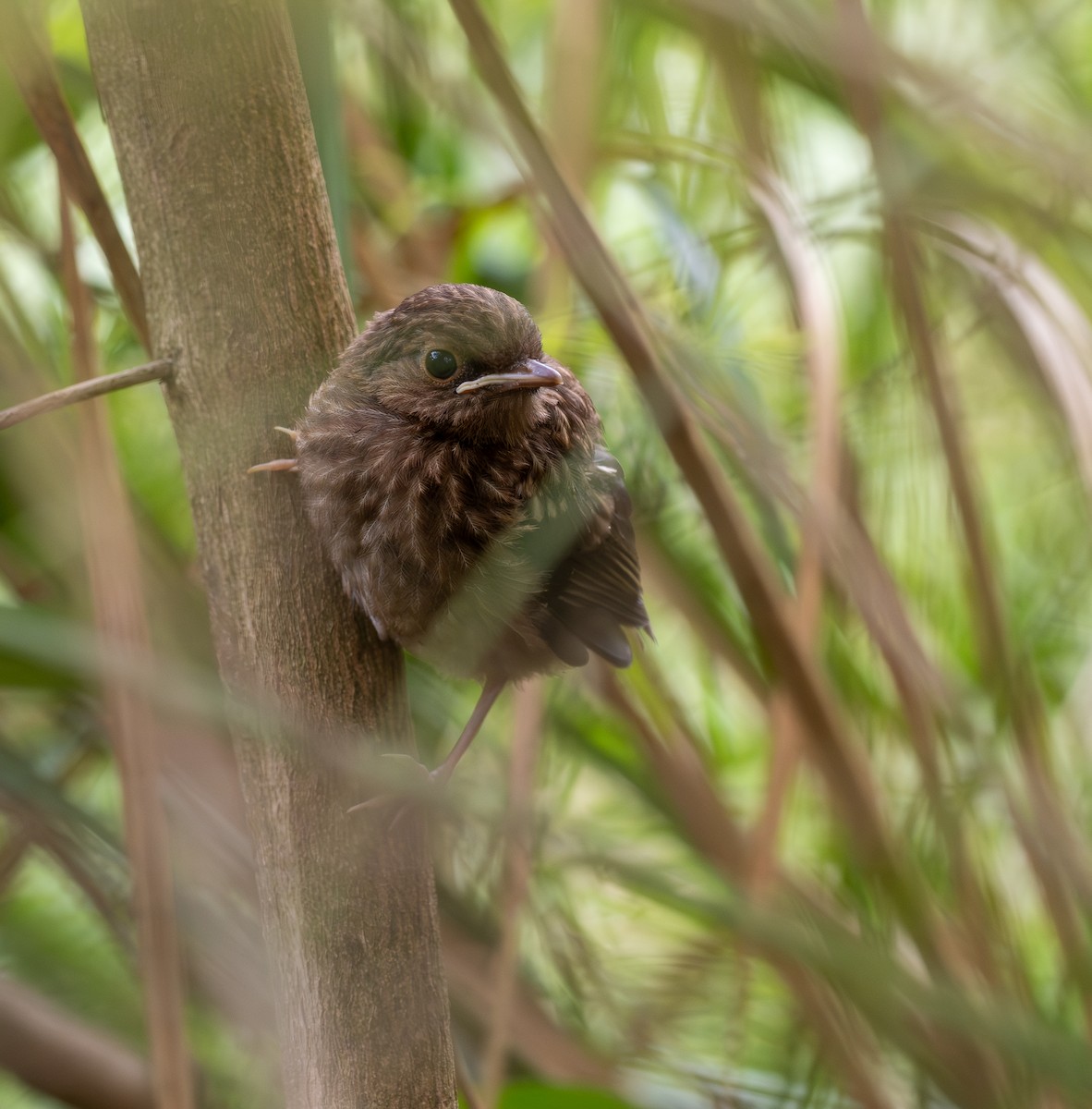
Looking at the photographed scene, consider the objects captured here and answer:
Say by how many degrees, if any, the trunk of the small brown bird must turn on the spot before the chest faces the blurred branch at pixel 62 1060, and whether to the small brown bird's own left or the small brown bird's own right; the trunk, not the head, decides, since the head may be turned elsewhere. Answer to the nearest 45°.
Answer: approximately 45° to the small brown bird's own right

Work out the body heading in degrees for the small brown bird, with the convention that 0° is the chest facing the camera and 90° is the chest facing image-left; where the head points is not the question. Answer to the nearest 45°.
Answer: approximately 45°
